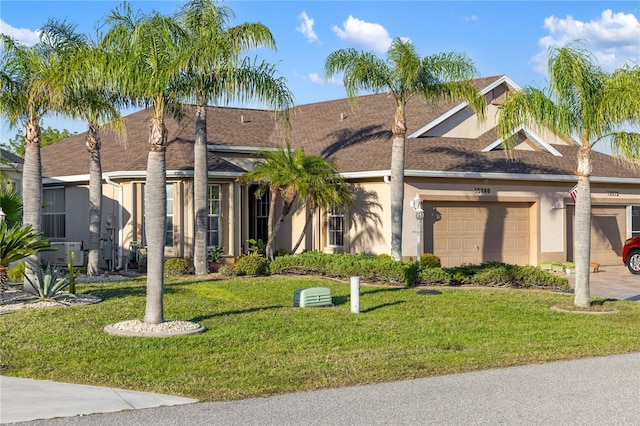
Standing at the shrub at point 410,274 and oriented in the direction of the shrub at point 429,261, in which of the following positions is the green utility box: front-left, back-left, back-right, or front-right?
back-left

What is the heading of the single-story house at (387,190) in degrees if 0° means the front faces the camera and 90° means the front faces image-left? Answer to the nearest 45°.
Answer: approximately 0°

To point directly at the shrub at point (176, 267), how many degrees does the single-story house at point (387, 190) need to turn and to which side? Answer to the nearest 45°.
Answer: approximately 45° to its right

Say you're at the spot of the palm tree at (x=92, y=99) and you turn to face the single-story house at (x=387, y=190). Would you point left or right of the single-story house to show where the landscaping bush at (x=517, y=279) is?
right

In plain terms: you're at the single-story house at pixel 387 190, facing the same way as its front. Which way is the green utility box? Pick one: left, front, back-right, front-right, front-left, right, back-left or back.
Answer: front

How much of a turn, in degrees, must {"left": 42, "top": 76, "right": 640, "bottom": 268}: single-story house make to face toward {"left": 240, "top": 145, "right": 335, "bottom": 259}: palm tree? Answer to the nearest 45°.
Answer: approximately 45° to its right

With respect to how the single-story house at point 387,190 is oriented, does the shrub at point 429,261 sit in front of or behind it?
in front

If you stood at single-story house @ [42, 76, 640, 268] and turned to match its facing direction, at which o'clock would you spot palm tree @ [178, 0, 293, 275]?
The palm tree is roughly at 1 o'clock from the single-story house.

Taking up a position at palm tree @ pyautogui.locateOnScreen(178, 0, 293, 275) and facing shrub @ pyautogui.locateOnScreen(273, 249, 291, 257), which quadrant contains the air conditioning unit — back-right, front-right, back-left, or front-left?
front-left

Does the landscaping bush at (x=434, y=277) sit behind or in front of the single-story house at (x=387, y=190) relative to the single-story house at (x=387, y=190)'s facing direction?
in front

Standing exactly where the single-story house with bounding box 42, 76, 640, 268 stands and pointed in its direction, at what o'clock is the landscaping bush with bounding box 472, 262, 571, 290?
The landscaping bush is roughly at 11 o'clock from the single-story house.

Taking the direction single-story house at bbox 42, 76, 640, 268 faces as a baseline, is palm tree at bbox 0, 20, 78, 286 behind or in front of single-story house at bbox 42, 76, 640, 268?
in front

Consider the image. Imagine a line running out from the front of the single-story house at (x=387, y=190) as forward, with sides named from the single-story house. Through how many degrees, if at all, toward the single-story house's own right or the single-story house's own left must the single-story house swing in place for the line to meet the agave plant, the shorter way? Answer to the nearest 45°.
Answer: approximately 45° to the single-story house's own right

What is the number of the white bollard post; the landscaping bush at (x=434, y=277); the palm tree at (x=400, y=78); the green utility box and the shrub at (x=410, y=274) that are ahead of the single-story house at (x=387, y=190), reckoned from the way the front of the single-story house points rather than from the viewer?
5

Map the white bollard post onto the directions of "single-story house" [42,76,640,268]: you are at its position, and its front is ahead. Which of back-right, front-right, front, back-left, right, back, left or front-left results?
front
